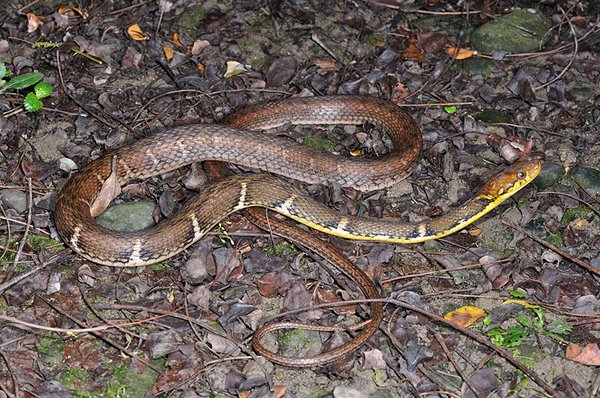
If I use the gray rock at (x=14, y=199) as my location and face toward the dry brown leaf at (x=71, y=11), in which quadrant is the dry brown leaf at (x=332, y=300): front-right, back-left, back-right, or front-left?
back-right

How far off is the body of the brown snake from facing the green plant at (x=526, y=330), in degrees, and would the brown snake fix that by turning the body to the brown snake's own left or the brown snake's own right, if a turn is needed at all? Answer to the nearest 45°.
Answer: approximately 45° to the brown snake's own right

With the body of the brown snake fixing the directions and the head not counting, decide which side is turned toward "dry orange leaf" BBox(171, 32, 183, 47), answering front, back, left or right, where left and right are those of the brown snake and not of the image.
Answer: left

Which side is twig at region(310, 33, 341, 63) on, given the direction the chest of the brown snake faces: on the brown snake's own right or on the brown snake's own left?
on the brown snake's own left

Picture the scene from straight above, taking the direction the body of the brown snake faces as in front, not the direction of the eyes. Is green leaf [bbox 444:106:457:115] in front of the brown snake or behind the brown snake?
in front

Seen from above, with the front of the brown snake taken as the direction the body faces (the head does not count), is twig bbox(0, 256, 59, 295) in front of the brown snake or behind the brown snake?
behind

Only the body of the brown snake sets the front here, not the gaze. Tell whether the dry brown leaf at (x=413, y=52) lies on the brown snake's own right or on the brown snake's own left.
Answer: on the brown snake's own left

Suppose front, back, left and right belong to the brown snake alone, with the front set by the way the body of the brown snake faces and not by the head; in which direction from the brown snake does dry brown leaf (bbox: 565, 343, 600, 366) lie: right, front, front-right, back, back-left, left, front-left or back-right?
front-right

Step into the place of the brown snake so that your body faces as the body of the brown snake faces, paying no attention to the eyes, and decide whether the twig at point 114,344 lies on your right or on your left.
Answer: on your right

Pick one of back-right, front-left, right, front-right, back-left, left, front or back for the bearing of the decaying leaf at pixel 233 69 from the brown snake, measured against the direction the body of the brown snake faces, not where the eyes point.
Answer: left

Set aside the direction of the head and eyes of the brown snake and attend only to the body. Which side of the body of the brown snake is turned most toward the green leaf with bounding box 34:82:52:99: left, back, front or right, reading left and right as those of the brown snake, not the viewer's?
back

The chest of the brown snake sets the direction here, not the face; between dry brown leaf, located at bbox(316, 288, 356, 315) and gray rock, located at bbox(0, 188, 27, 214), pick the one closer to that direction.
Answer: the dry brown leaf

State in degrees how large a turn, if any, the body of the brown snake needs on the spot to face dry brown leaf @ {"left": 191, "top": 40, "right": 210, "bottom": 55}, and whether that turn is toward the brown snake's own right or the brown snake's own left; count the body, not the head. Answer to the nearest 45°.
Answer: approximately 90° to the brown snake's own left

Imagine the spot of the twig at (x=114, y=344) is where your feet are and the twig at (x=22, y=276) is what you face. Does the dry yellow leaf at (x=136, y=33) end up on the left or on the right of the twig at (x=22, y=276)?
right

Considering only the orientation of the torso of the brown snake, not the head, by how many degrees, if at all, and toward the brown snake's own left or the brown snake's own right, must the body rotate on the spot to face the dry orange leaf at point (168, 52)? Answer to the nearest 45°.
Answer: approximately 135° to the brown snake's own left

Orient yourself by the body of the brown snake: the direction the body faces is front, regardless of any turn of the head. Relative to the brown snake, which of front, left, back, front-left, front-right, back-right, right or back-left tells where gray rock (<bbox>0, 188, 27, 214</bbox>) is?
back

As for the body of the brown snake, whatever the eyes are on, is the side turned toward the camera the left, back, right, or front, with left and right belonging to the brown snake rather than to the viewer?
right
